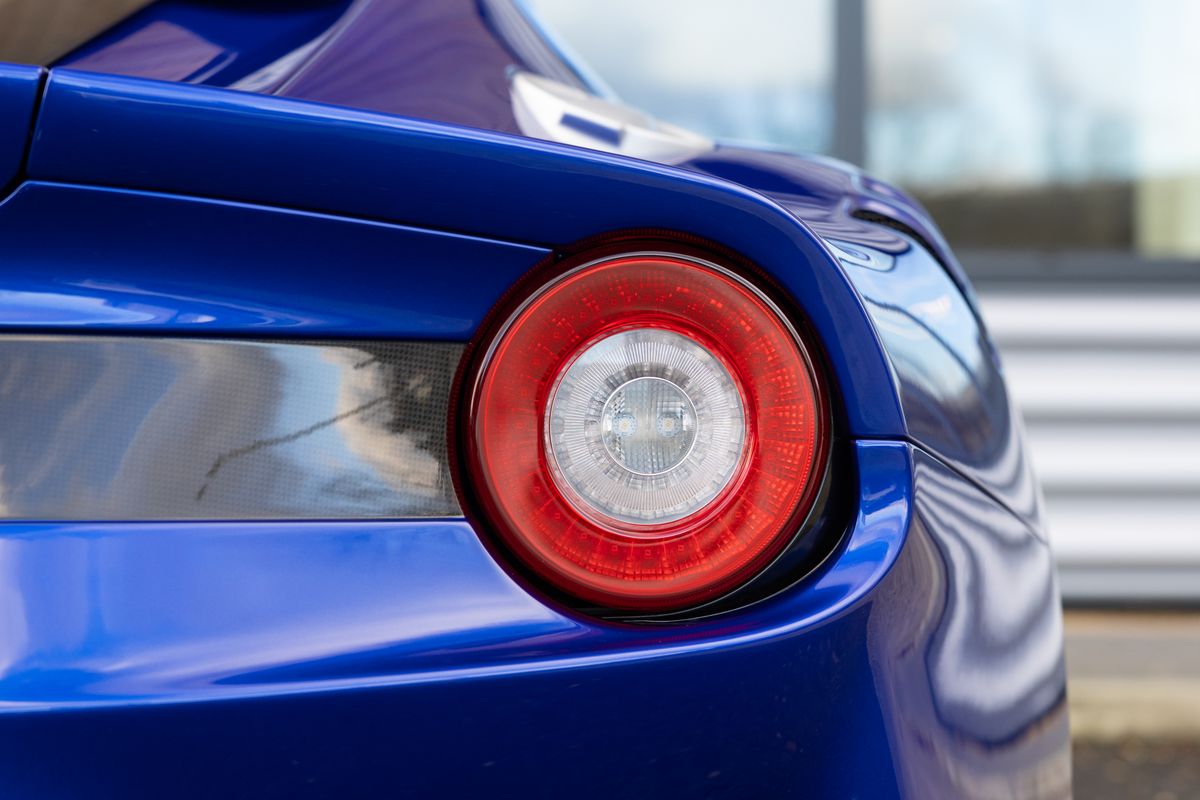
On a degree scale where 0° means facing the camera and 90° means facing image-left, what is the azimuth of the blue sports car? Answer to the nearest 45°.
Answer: approximately 180°
